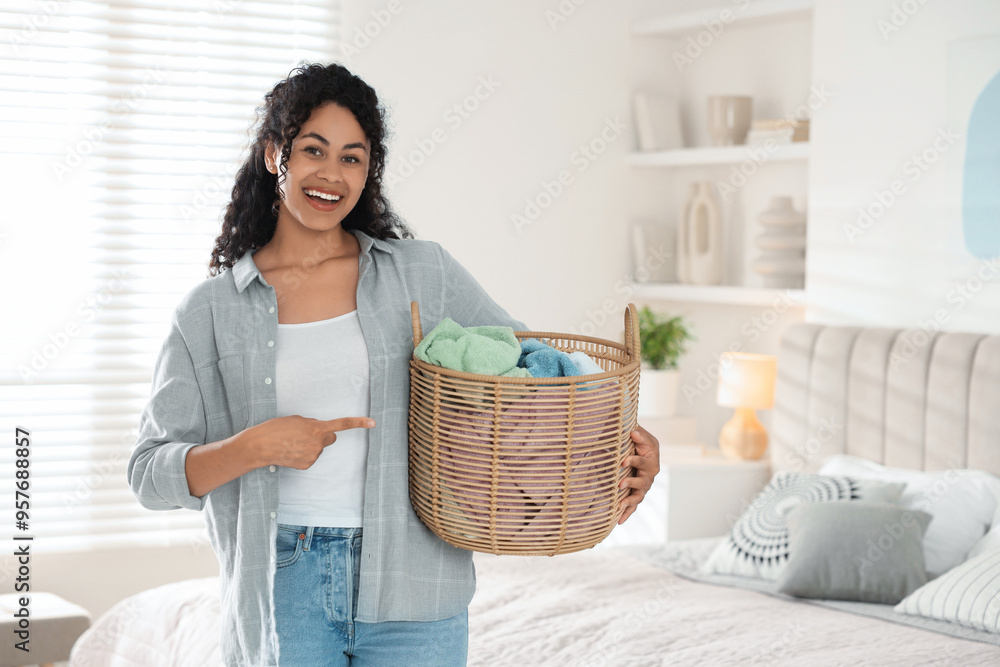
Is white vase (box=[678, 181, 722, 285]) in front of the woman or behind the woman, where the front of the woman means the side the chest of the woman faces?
behind

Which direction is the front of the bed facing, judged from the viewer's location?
facing the viewer and to the left of the viewer

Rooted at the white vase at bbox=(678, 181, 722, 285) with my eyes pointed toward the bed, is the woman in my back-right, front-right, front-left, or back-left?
front-right

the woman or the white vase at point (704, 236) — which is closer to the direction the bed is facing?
the woman

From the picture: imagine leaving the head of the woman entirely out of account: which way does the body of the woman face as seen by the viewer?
toward the camera

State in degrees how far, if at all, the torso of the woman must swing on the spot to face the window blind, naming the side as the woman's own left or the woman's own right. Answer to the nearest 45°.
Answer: approximately 135° to the woman's own right

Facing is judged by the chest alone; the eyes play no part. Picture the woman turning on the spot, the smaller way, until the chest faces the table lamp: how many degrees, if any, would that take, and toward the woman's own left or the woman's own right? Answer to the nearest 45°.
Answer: approximately 135° to the woman's own left

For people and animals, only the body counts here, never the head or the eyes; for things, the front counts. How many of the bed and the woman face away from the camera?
0

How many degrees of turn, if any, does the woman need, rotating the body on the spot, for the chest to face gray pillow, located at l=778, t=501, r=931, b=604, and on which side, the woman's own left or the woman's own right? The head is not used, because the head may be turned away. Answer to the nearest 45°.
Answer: approximately 135° to the woman's own left

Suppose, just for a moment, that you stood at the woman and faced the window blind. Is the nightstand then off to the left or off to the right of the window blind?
right

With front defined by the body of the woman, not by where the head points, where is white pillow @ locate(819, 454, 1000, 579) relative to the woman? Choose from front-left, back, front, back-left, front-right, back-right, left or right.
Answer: back-left

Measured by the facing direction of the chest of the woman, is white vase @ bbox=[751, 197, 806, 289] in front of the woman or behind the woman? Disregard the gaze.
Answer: behind

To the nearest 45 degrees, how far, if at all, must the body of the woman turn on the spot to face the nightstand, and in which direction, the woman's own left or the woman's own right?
approximately 135° to the woman's own left

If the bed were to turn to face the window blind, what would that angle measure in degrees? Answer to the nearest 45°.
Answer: approximately 45° to its right

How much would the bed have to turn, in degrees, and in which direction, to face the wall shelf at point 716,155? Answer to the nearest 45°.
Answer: approximately 135° to its right

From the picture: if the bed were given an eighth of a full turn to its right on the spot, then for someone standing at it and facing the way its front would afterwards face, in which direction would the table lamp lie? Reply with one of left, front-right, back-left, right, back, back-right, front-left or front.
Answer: right
